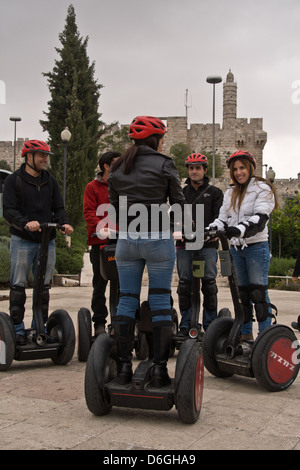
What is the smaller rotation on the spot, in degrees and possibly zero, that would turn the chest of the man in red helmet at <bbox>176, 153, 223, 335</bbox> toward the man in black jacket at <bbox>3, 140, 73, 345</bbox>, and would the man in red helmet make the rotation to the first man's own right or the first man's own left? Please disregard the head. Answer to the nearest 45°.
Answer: approximately 45° to the first man's own right

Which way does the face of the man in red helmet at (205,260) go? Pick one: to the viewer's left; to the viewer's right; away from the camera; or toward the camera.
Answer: toward the camera

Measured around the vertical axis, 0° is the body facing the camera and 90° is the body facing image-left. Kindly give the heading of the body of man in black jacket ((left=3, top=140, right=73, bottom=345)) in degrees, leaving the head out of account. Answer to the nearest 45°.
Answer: approximately 315°

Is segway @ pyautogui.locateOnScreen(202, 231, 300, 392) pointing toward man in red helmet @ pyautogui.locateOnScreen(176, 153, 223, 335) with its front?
no

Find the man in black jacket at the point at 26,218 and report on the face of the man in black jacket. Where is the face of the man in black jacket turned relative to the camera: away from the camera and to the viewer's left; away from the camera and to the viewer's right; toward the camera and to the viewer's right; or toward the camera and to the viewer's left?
toward the camera and to the viewer's right

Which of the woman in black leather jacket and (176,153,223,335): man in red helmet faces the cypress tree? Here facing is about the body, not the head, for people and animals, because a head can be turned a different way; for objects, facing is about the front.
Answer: the woman in black leather jacket

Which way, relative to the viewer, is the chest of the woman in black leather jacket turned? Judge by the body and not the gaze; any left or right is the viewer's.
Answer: facing away from the viewer

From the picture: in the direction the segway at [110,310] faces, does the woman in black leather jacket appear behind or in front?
in front

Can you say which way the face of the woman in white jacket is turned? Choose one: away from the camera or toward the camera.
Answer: toward the camera

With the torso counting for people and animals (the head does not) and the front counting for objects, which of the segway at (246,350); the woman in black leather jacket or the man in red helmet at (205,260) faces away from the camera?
the woman in black leather jacket

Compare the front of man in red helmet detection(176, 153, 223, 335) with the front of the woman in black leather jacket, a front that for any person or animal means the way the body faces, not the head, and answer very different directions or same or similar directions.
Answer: very different directions

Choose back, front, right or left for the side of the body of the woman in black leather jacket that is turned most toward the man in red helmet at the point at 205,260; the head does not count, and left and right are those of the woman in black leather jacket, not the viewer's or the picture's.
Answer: front

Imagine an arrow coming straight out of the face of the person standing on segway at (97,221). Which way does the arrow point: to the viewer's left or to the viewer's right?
to the viewer's right

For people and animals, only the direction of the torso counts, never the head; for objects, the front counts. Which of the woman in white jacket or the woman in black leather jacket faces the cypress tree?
the woman in black leather jacket

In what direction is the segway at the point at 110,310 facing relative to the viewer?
toward the camera
